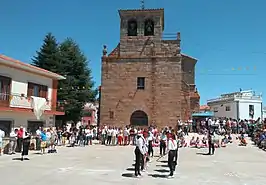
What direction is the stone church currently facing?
toward the camera

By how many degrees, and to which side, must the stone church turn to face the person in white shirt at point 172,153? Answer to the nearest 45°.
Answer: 0° — it already faces them

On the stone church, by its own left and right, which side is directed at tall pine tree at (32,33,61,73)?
right

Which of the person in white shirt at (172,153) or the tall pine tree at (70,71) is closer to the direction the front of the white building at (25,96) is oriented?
the person in white shirt

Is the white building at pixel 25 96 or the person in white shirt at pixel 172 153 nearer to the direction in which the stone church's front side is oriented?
the person in white shirt

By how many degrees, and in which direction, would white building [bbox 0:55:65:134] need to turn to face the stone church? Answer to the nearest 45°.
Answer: approximately 90° to its left

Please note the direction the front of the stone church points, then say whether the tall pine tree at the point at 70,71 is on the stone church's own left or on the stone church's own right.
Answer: on the stone church's own right

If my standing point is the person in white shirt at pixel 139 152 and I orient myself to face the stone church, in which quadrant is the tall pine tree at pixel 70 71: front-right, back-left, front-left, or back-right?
front-left

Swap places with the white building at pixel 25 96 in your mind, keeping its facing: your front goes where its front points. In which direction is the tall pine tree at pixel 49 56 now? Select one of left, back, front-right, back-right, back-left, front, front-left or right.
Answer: back-left

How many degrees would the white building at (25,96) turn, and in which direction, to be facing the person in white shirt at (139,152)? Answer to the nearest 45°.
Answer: approximately 45° to its right

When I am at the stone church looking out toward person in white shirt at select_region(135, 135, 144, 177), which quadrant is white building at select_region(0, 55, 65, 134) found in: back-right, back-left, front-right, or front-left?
front-right

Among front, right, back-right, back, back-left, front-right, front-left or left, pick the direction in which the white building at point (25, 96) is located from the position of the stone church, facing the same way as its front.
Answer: front-right

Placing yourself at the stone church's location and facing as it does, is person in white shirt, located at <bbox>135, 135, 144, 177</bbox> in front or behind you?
in front

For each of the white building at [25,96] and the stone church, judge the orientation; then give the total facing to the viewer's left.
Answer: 0

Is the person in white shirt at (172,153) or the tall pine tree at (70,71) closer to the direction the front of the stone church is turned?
the person in white shirt
